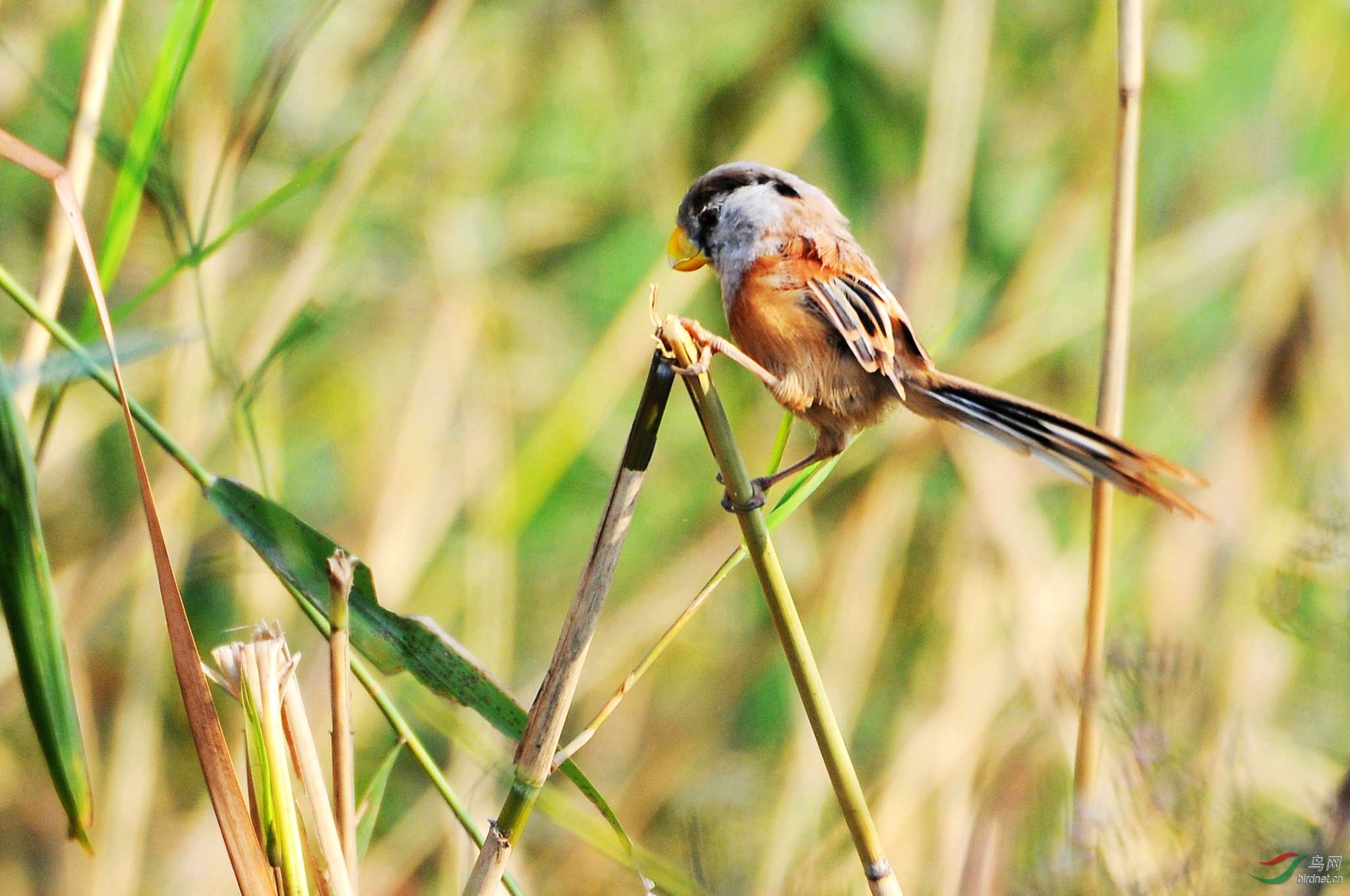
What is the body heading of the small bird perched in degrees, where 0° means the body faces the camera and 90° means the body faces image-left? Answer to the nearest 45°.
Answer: approximately 90°

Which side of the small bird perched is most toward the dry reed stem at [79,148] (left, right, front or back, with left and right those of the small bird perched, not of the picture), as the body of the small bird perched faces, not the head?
front
